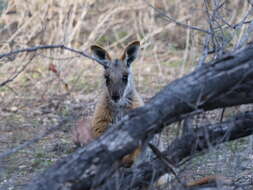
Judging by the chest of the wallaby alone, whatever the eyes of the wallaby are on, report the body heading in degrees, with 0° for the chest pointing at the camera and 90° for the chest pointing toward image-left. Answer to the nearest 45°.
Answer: approximately 0°
